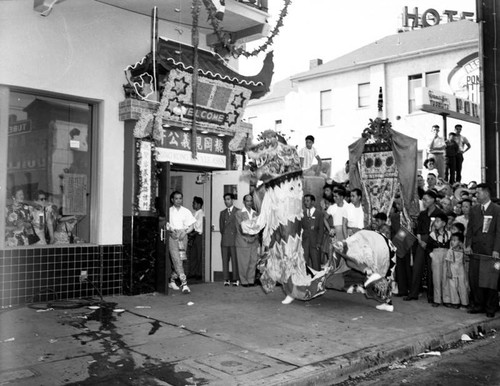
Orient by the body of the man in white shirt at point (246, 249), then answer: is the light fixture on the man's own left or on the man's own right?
on the man's own right

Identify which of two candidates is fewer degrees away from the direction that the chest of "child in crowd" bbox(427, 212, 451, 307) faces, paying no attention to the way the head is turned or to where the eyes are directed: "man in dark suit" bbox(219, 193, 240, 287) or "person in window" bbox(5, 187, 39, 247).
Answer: the person in window

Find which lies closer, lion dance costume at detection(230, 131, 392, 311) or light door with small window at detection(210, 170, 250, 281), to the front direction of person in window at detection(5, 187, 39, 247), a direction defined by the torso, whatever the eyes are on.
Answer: the lion dance costume

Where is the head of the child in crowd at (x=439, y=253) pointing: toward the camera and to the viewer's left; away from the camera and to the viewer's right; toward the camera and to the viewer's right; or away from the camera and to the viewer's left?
toward the camera and to the viewer's left

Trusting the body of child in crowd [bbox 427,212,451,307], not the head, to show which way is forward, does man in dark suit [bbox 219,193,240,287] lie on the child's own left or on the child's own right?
on the child's own right

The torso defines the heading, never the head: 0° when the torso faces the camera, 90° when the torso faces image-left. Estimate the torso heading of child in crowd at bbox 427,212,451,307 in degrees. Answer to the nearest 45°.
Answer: approximately 45°

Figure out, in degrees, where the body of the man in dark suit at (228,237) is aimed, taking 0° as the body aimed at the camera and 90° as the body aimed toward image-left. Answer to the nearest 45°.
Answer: approximately 0°

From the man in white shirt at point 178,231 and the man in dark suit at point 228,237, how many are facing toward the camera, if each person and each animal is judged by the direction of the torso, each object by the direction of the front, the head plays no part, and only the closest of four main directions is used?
2
